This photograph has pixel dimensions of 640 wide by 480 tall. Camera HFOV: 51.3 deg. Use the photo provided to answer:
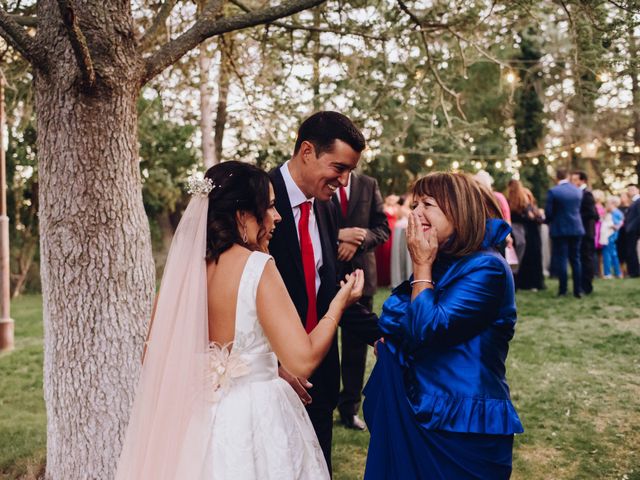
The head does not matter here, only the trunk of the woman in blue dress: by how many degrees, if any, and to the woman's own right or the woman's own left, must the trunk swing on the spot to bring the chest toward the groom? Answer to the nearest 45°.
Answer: approximately 45° to the woman's own right

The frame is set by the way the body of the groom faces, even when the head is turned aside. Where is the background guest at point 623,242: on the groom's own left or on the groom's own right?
on the groom's own left

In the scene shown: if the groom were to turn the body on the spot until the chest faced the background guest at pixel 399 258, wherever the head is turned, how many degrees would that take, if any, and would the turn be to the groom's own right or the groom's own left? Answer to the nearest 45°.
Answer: approximately 135° to the groom's own left

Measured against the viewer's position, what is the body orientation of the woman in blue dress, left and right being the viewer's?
facing to the left of the viewer

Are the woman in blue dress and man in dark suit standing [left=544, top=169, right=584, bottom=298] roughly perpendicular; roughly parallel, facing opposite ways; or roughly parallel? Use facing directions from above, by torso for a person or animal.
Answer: roughly perpendicular

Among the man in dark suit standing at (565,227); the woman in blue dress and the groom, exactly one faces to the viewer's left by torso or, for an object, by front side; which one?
the woman in blue dress

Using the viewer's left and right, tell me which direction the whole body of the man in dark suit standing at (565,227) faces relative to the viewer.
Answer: facing away from the viewer

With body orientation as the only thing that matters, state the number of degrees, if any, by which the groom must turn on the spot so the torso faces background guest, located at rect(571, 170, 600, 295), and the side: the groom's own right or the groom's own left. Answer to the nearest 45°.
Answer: approximately 90° to the groom's own left

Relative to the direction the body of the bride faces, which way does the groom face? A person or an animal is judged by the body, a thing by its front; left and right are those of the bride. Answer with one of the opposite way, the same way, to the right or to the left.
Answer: to the right

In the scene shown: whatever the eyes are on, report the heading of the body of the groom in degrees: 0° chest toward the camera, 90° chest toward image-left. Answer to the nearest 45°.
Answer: approximately 315°

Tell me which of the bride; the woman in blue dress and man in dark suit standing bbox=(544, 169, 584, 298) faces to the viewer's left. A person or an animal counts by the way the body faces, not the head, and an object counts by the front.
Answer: the woman in blue dress

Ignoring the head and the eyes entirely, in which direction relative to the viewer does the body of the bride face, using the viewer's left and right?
facing away from the viewer and to the right of the viewer
